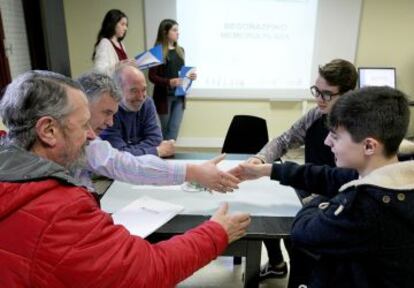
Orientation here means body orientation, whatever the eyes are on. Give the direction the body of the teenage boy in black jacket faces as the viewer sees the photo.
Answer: to the viewer's left

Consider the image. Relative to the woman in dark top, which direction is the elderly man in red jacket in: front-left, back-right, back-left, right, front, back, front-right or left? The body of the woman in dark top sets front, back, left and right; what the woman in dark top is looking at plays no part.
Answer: front-right

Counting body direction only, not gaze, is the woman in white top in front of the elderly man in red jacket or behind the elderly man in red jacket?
in front

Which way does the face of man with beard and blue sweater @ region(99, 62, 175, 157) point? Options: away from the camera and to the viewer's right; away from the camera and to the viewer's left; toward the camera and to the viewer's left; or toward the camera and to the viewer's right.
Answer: toward the camera and to the viewer's right

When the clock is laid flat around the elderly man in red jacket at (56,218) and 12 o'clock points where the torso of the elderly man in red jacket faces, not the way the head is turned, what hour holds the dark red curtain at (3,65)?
The dark red curtain is roughly at 10 o'clock from the elderly man in red jacket.

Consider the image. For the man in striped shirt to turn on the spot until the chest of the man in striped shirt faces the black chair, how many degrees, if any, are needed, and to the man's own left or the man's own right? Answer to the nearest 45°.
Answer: approximately 45° to the man's own left

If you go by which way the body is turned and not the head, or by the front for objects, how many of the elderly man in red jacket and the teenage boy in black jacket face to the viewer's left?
1

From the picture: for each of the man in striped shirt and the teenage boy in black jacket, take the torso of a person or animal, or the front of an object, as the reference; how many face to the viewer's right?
1

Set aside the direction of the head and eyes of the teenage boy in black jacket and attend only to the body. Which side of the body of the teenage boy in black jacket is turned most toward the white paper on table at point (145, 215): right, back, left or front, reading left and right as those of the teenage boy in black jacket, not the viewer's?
front

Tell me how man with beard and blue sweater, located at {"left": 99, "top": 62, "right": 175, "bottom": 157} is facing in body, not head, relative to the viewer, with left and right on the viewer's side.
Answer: facing the viewer and to the right of the viewer

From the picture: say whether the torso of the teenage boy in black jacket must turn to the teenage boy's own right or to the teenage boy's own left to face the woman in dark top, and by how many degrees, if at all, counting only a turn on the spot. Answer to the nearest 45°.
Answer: approximately 45° to the teenage boy's own right

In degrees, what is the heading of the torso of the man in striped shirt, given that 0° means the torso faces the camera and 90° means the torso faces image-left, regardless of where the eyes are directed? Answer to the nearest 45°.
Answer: approximately 270°

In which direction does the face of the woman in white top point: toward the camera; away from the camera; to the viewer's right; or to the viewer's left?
to the viewer's right

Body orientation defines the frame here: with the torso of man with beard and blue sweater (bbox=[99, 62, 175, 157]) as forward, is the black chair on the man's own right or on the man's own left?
on the man's own left
